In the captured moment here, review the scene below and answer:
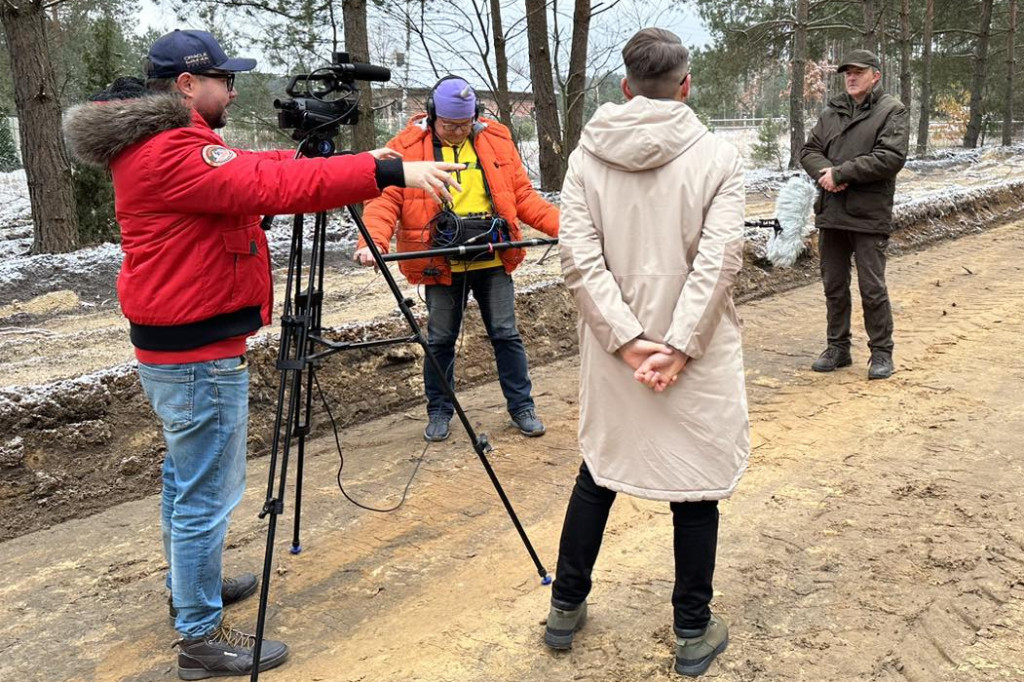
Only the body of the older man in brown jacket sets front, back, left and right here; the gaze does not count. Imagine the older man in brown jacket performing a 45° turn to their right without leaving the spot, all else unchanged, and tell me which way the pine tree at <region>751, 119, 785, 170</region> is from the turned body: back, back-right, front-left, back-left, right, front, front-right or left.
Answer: right

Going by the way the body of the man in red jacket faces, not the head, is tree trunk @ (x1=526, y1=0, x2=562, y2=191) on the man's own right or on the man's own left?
on the man's own left

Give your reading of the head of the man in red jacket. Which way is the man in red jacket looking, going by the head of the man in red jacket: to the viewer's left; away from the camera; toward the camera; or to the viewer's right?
to the viewer's right

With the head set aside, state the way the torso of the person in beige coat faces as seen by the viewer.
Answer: away from the camera

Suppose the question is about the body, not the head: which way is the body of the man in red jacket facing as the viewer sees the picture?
to the viewer's right

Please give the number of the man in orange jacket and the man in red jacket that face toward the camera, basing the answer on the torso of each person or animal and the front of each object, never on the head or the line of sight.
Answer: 1

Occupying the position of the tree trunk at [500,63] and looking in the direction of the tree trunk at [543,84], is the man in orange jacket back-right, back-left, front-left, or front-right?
back-right

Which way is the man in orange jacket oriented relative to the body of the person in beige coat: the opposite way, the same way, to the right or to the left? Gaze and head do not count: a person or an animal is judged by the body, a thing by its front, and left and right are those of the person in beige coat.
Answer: the opposite way

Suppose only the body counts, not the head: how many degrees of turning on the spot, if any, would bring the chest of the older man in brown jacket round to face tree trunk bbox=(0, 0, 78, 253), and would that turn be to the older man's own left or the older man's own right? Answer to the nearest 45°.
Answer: approximately 45° to the older man's own right

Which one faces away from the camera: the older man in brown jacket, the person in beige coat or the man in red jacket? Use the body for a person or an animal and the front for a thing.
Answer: the person in beige coat

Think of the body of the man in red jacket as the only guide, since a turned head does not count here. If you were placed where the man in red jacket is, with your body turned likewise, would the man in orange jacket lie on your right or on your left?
on your left

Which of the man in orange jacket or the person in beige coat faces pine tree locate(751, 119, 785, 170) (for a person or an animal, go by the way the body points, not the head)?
the person in beige coat

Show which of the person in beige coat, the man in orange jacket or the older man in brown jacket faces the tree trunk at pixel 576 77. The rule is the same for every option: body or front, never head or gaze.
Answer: the person in beige coat

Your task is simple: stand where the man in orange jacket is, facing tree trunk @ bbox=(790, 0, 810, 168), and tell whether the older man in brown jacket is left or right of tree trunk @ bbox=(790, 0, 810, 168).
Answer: right
